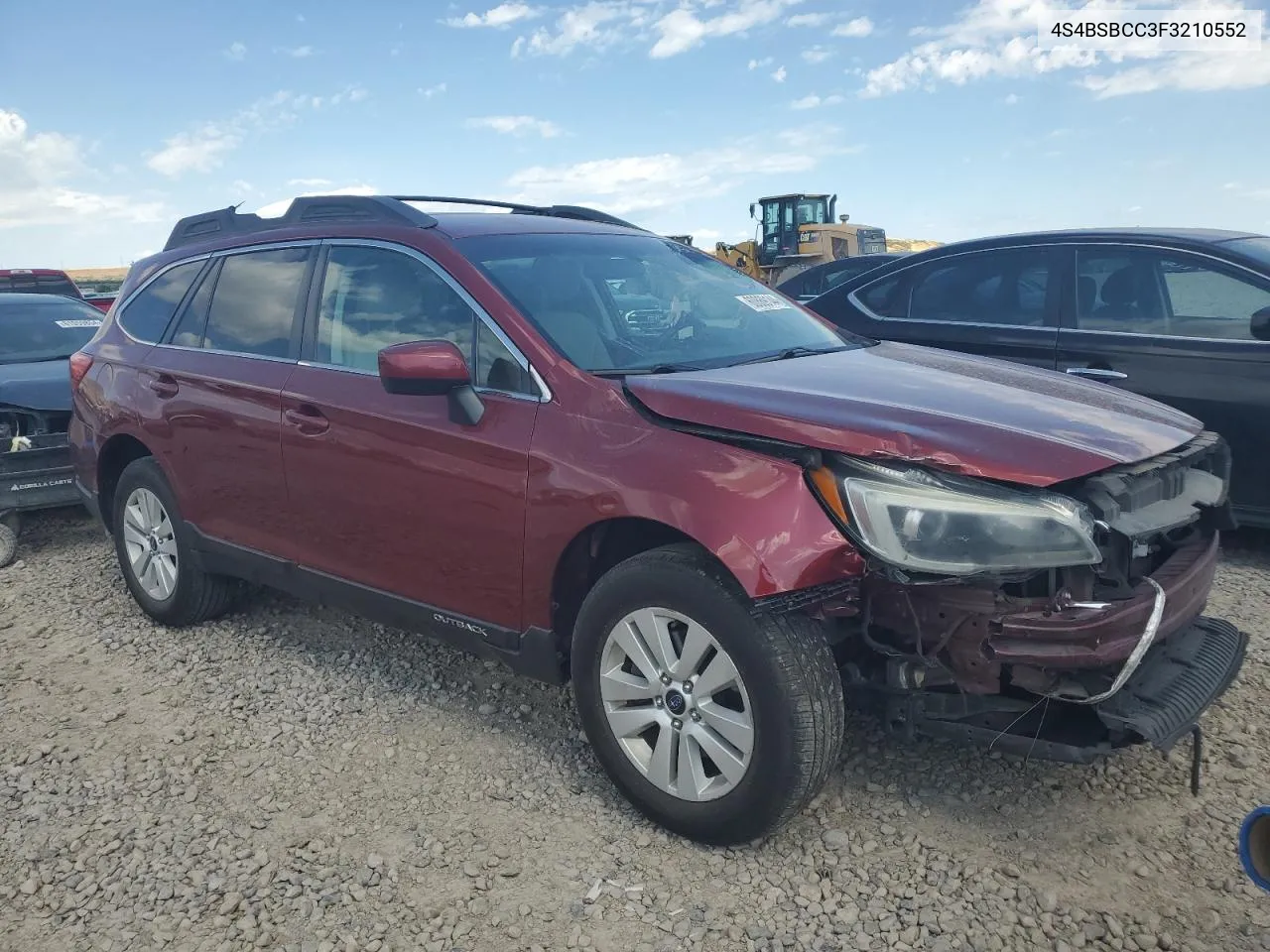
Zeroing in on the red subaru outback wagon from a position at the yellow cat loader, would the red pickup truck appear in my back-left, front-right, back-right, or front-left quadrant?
front-right

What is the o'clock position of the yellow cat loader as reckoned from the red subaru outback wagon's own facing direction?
The yellow cat loader is roughly at 8 o'clock from the red subaru outback wagon.

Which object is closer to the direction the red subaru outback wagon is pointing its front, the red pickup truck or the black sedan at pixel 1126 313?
the black sedan

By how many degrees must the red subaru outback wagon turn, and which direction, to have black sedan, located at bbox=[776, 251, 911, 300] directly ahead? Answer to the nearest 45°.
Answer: approximately 135° to its left

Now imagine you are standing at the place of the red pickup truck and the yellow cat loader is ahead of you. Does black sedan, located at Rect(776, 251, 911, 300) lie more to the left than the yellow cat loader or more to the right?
right

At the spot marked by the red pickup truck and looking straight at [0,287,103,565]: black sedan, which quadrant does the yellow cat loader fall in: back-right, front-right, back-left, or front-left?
back-left

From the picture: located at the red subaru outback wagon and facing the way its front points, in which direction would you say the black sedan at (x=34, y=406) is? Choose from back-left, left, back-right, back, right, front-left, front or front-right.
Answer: back

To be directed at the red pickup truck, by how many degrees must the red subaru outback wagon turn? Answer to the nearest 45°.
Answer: approximately 180°

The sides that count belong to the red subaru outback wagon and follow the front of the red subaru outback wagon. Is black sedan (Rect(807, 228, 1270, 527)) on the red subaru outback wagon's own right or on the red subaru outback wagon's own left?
on the red subaru outback wagon's own left

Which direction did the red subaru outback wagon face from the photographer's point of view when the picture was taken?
facing the viewer and to the right of the viewer
